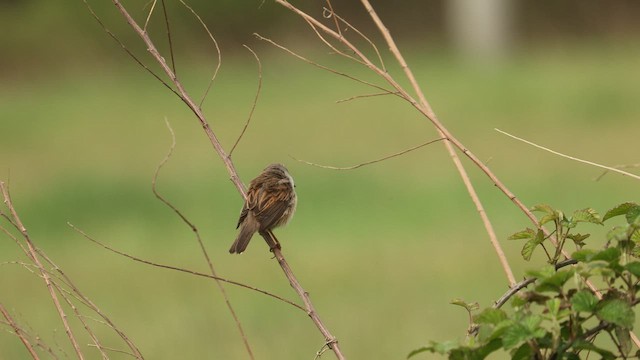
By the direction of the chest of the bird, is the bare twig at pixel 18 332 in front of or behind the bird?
behind

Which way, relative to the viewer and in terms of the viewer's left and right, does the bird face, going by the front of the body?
facing away from the viewer and to the right of the viewer
